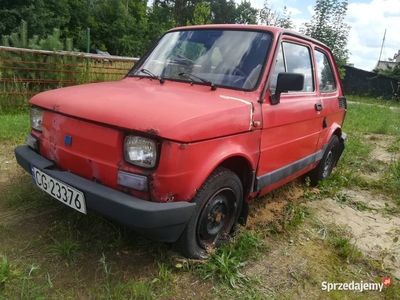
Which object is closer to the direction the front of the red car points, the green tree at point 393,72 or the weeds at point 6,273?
the weeds

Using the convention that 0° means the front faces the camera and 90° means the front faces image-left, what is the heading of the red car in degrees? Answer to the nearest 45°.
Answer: approximately 45°

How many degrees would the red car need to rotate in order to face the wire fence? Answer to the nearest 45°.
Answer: approximately 90° to its right

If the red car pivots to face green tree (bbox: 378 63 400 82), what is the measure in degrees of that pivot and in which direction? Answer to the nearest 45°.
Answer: approximately 180°

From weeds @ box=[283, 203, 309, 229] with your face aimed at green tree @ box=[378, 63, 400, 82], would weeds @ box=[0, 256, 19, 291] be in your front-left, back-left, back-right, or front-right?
back-left

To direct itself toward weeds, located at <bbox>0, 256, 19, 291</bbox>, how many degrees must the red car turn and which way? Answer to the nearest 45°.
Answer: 0° — it already faces it
